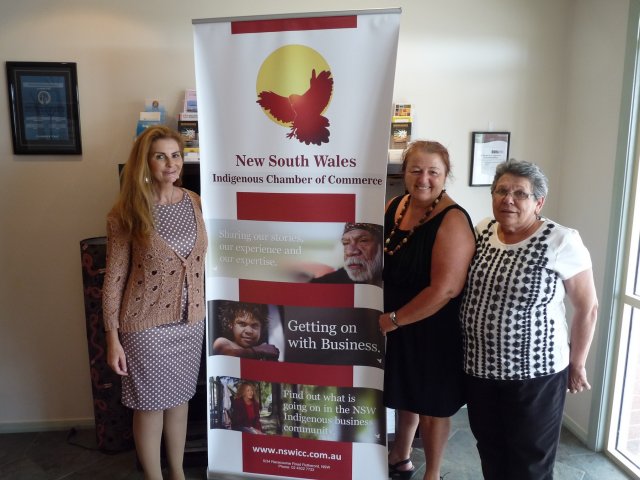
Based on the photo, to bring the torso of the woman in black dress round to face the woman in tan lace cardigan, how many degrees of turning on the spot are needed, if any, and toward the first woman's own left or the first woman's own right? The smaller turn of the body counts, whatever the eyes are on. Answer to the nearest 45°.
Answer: approximately 45° to the first woman's own right

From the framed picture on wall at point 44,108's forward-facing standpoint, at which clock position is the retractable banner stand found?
The retractable banner stand is roughly at 11 o'clock from the framed picture on wall.

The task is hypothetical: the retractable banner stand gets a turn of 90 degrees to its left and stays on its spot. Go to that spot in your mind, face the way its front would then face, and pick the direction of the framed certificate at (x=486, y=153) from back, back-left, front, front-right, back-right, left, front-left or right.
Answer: front-left

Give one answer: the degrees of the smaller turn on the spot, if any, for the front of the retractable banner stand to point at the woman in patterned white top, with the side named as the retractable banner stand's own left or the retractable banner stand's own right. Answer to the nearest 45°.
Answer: approximately 45° to the retractable banner stand's own left

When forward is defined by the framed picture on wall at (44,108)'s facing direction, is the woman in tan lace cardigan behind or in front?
in front

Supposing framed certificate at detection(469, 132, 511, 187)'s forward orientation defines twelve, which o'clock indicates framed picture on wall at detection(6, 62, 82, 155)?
The framed picture on wall is roughly at 2 o'clock from the framed certificate.

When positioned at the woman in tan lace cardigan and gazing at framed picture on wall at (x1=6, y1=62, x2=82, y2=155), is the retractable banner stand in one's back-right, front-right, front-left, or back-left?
back-right

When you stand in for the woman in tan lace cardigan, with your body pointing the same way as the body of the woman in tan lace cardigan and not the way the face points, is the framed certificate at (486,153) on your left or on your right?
on your left

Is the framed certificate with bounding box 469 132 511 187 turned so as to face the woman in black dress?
yes

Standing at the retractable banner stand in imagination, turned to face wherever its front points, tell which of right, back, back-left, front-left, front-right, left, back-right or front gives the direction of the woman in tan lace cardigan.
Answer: right
